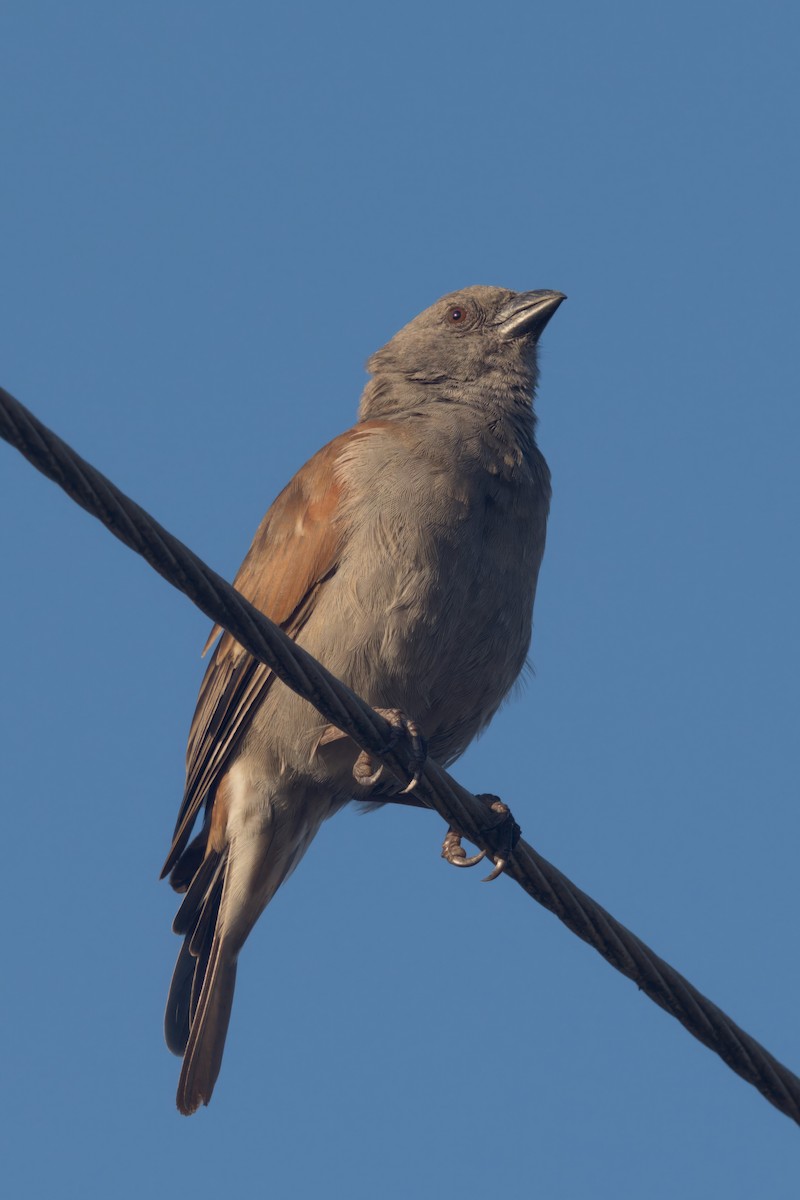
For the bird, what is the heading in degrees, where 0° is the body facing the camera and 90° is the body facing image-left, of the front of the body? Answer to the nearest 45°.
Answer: approximately 315°
